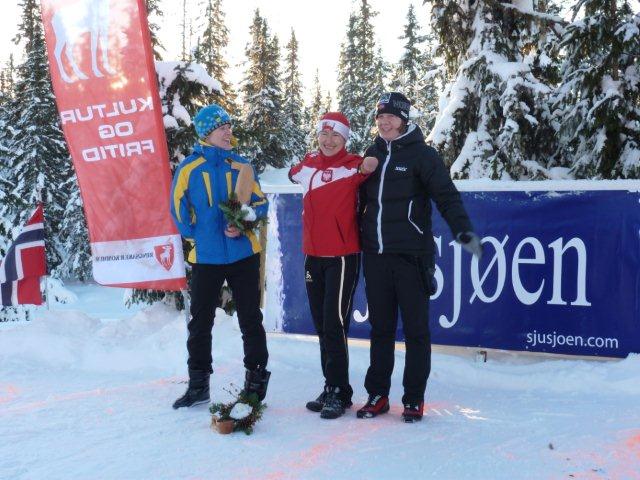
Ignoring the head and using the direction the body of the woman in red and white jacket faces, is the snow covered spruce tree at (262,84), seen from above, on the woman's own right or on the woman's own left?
on the woman's own right

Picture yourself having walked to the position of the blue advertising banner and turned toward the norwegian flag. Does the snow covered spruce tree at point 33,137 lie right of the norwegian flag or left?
right

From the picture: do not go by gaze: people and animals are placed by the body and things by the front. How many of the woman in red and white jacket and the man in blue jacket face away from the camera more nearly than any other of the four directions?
0

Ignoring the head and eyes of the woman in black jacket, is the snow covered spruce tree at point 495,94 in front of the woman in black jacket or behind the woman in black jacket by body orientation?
behind

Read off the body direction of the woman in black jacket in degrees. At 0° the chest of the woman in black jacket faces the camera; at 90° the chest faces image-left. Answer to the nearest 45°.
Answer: approximately 45°
